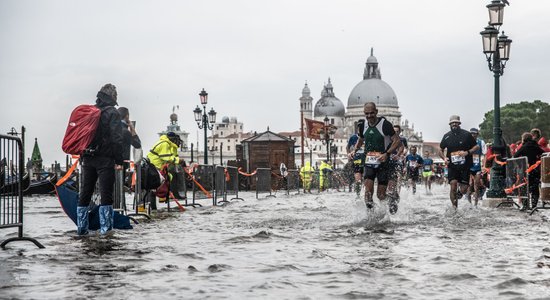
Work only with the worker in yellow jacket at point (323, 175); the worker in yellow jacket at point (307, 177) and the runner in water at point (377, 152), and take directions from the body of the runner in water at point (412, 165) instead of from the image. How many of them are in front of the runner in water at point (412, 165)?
1

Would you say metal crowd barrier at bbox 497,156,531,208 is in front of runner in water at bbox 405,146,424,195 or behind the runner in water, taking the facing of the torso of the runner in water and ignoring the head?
in front

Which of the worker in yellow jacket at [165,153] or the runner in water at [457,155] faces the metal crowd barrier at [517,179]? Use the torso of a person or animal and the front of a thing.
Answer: the worker in yellow jacket

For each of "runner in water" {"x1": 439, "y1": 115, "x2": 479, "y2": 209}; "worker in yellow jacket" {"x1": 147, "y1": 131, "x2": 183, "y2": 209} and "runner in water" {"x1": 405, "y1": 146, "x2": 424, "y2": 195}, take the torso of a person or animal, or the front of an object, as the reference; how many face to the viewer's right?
1

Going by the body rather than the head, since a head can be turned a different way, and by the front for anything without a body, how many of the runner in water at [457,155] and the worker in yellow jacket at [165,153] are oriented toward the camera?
1

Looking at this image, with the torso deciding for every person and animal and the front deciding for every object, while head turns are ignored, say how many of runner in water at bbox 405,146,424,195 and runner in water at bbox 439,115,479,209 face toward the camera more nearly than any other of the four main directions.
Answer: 2

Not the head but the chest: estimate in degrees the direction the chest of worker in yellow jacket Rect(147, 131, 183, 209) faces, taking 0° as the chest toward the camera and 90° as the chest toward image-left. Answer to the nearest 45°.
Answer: approximately 270°

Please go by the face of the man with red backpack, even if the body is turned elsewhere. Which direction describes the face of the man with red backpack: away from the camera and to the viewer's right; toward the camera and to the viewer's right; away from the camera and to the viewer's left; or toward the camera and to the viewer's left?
away from the camera and to the viewer's right

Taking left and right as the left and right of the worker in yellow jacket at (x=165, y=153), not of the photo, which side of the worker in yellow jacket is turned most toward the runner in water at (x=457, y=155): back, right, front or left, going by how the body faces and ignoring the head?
front

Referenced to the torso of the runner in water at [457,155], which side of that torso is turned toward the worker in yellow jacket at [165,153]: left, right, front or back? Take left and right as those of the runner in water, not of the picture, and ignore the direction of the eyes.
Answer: right

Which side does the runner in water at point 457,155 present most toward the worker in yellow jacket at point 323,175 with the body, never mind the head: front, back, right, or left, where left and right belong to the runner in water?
back
